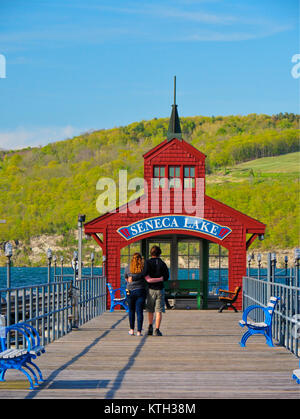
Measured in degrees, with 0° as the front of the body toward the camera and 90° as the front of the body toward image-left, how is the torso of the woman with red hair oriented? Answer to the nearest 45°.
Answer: approximately 180°

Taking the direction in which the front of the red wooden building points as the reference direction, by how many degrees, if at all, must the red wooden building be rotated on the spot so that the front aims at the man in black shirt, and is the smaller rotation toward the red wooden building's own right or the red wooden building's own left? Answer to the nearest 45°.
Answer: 0° — it already faces them

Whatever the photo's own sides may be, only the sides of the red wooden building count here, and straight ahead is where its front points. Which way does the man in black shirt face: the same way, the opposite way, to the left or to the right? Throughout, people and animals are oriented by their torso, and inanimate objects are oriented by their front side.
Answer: the opposite way

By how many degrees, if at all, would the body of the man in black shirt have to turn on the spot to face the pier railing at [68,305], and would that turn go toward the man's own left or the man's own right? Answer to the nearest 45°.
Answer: approximately 45° to the man's own left

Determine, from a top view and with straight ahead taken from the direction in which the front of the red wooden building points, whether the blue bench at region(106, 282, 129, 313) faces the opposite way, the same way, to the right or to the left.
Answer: to the left

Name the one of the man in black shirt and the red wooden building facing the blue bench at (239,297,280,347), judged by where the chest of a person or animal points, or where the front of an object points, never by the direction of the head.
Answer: the red wooden building

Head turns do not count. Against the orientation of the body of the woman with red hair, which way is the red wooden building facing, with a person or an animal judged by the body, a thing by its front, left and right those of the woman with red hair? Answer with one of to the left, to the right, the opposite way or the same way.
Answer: the opposite way

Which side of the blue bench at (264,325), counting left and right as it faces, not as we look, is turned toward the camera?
left

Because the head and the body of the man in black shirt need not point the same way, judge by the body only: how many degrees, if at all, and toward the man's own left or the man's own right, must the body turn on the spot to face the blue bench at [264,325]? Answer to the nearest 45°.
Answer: approximately 135° to the man's own right

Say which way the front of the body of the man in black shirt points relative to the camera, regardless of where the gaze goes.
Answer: away from the camera

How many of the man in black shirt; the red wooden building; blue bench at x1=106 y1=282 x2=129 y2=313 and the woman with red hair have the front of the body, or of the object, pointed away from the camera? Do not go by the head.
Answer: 2
